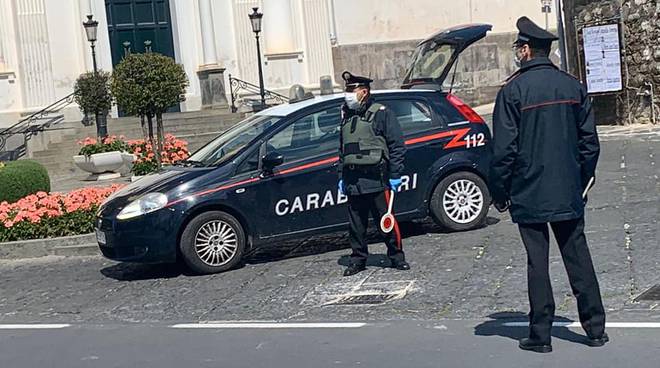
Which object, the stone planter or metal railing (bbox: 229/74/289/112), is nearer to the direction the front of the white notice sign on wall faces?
the stone planter

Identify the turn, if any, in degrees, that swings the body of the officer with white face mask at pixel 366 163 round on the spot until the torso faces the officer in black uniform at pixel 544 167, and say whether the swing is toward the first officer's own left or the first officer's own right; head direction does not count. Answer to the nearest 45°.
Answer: approximately 45° to the first officer's own left

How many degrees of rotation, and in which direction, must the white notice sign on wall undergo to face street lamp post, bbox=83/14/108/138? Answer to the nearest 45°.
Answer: approximately 90° to its right

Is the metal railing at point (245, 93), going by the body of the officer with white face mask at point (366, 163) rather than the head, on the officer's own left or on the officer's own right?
on the officer's own right

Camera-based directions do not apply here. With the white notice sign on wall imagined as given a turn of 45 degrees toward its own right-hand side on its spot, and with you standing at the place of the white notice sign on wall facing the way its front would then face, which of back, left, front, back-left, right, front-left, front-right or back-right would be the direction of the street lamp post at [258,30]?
right

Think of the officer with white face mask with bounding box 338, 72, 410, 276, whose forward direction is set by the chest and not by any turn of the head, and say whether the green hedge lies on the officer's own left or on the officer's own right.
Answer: on the officer's own right

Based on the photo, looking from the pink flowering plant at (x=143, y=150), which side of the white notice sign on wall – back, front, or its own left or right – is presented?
right

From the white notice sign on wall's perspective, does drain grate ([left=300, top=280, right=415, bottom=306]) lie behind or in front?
in front

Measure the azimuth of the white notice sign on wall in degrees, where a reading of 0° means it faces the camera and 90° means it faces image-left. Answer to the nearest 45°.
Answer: approximately 0°

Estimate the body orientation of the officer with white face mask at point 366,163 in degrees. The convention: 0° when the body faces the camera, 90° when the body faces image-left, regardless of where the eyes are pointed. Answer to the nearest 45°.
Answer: approximately 45°

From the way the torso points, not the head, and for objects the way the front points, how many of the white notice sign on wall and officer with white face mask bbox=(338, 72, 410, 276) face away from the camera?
0

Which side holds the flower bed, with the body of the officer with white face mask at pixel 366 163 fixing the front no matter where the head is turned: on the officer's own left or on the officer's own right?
on the officer's own right
